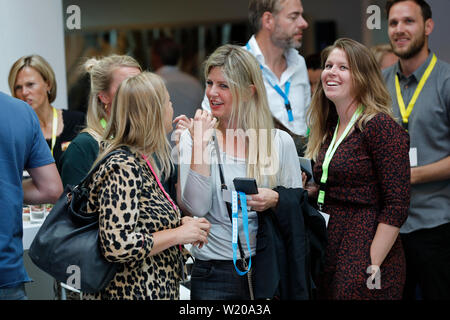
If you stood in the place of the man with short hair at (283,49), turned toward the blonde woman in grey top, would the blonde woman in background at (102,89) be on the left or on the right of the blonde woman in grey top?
right

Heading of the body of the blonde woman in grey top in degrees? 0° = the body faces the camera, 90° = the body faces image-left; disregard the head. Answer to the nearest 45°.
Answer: approximately 45°

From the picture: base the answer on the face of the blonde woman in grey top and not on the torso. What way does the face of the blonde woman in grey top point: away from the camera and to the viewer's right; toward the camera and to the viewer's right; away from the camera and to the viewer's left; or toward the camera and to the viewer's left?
toward the camera and to the viewer's left

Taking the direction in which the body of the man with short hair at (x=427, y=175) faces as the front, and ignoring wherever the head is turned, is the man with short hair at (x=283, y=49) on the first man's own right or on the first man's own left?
on the first man's own right

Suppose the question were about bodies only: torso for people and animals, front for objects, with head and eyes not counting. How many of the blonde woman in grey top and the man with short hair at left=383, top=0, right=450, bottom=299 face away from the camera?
0

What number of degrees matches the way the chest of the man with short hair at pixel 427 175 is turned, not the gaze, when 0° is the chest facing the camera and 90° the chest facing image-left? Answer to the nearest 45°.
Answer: approximately 45°

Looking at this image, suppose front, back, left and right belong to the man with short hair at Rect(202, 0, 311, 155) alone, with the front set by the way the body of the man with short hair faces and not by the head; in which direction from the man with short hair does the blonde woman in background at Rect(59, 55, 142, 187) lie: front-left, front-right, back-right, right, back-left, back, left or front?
right

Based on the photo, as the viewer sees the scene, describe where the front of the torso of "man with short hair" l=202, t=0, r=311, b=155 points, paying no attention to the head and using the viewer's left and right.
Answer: facing the viewer and to the right of the viewer

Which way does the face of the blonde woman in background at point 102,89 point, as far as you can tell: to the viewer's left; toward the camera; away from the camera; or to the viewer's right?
to the viewer's right
